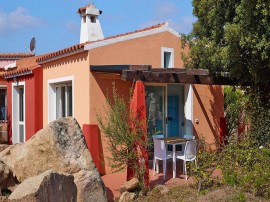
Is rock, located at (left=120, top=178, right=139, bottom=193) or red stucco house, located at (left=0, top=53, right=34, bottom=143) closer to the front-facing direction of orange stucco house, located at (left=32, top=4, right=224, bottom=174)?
the rock

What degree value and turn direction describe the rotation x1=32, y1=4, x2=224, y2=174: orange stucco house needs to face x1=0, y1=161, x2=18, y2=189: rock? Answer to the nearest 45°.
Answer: approximately 90° to its right

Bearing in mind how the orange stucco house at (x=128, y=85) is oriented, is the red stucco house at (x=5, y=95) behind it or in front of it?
behind

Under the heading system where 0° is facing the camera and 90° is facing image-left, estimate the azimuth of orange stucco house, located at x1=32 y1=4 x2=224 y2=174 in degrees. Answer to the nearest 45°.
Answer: approximately 315°

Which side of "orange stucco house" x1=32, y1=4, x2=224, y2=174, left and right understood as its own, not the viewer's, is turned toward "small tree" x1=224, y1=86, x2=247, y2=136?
left

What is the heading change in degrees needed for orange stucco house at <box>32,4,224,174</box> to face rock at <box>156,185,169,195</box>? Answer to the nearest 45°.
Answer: approximately 45° to its right

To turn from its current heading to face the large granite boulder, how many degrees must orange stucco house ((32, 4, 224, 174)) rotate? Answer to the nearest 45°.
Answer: approximately 45° to its right

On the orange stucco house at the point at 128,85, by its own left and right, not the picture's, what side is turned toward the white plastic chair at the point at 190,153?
front
